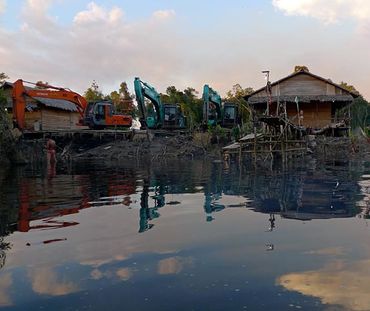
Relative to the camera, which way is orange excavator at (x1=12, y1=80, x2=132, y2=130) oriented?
to the viewer's left

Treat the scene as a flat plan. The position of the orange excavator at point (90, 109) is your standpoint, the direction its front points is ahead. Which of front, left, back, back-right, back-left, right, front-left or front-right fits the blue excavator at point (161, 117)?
back

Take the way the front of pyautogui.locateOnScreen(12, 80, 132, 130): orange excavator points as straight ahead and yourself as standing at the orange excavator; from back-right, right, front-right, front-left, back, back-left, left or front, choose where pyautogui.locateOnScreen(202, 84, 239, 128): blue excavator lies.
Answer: back
